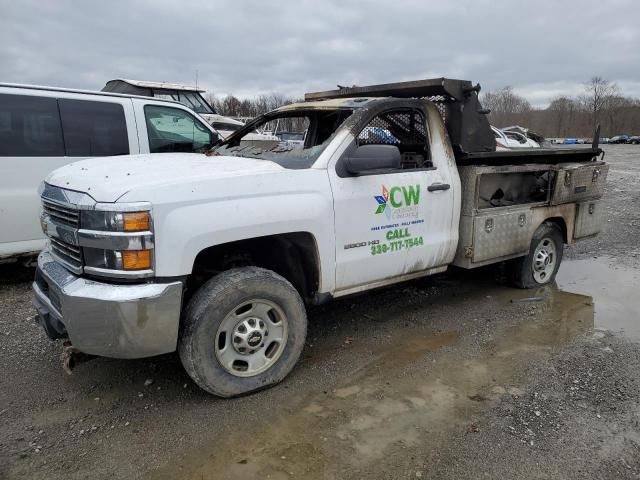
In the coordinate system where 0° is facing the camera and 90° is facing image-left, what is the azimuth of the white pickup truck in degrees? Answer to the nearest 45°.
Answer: approximately 45°

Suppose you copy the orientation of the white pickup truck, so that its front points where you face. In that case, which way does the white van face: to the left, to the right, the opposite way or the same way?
the opposite way

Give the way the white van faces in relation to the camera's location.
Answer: facing away from the viewer and to the right of the viewer

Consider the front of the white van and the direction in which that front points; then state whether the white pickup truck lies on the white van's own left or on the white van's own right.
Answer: on the white van's own right

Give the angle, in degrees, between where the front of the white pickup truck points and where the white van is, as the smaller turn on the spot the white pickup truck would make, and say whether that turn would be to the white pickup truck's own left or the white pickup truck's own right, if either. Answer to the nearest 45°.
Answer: approximately 90° to the white pickup truck's own right
